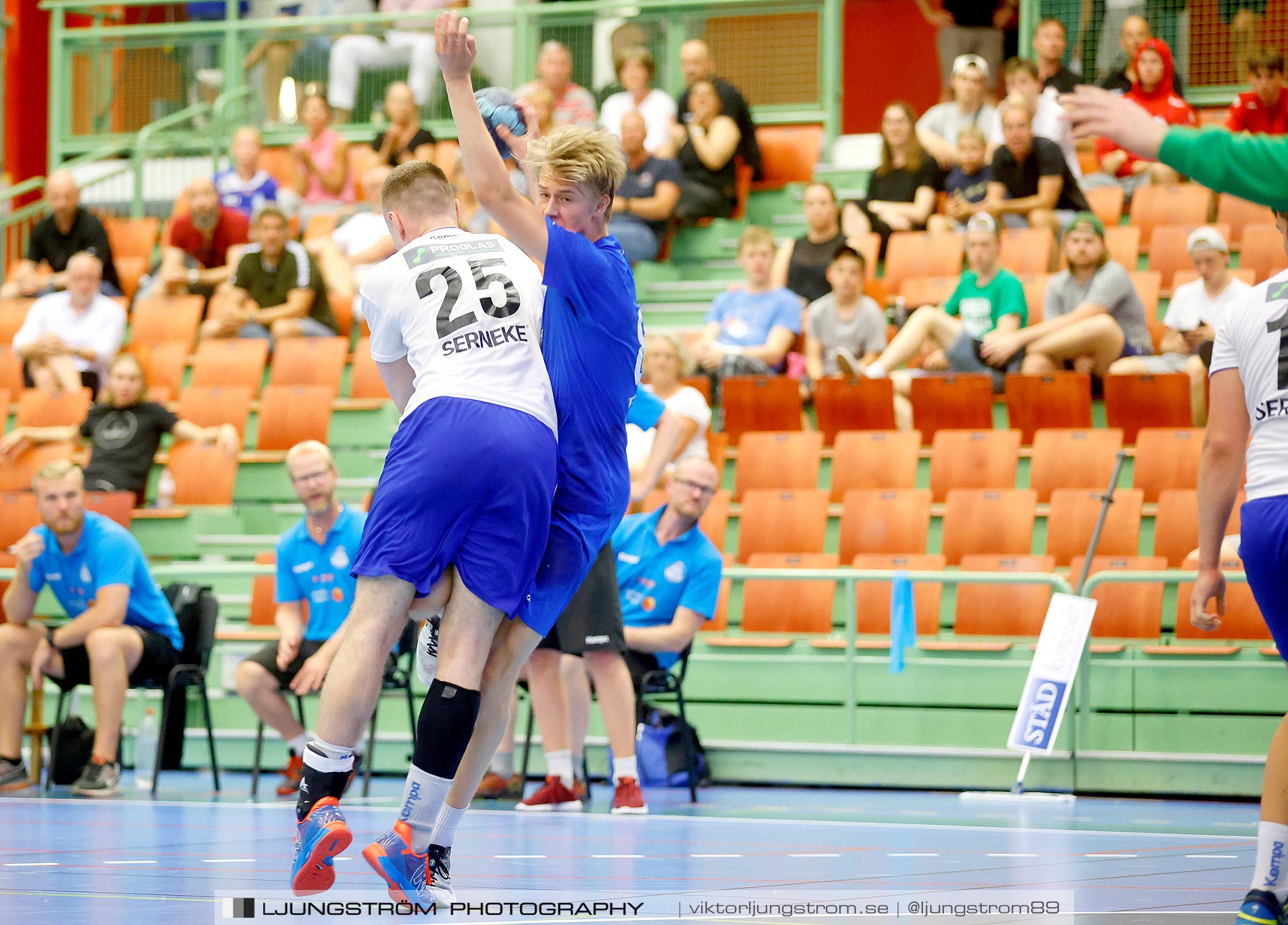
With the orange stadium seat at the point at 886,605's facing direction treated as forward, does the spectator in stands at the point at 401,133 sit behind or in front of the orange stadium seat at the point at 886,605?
behind

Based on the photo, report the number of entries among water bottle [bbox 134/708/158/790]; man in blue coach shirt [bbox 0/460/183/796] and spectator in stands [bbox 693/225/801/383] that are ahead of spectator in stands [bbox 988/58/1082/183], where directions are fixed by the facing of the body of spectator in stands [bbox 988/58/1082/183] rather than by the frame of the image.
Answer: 3

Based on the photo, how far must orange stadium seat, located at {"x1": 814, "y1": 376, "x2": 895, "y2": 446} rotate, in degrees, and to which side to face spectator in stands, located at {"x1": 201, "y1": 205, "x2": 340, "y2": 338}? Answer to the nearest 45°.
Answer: approximately 135° to its right

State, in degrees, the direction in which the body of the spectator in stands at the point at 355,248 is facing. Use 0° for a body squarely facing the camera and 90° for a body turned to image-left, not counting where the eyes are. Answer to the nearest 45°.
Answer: approximately 45°

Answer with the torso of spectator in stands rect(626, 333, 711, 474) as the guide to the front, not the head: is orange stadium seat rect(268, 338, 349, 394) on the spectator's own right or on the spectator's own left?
on the spectator's own right
